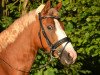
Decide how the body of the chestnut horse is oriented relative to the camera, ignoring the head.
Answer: to the viewer's right
